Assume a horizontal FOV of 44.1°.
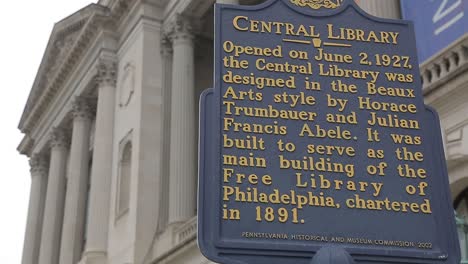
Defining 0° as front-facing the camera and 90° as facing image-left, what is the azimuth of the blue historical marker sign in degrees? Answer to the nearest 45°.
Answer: approximately 0°
